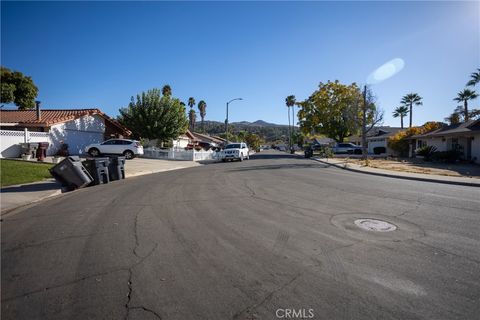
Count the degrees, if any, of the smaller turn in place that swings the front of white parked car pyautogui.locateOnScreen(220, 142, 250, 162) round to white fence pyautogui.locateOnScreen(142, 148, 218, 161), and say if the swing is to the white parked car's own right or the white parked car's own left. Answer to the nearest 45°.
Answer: approximately 45° to the white parked car's own right

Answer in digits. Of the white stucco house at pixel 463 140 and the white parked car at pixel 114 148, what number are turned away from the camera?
0

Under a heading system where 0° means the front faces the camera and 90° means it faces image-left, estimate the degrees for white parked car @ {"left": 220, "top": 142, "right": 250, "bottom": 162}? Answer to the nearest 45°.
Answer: approximately 45°

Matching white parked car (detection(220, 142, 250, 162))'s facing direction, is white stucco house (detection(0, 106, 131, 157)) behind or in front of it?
in front

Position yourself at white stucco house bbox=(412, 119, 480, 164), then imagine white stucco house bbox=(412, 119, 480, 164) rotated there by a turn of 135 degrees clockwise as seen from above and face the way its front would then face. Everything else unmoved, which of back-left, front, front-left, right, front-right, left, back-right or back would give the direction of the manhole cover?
back

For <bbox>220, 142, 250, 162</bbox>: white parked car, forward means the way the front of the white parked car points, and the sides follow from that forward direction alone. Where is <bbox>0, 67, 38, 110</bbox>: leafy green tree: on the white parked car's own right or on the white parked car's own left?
on the white parked car's own right

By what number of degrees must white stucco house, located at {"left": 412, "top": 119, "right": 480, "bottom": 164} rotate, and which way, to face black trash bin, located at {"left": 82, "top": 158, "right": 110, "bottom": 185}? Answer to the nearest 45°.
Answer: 0° — it already faces it

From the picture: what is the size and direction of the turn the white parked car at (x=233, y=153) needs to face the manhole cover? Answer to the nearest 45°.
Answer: approximately 45° to its left

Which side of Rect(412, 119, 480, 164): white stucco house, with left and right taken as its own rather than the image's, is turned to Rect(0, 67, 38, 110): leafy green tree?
front
